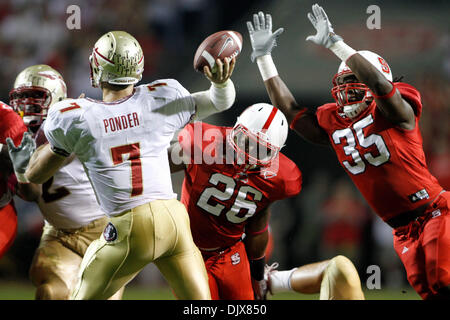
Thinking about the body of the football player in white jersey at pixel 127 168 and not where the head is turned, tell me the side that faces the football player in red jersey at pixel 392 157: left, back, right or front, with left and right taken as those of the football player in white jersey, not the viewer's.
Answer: right

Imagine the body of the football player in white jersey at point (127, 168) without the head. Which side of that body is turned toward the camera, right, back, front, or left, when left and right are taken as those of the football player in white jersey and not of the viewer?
back

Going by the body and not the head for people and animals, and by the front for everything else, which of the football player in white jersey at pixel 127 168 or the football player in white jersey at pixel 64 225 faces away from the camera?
the football player in white jersey at pixel 127 168

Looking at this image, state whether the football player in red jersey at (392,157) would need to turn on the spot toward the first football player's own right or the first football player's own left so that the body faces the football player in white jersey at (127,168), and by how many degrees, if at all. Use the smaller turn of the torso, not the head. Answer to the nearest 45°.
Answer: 0° — they already face them

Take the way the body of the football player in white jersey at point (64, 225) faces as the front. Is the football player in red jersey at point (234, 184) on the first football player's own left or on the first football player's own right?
on the first football player's own left

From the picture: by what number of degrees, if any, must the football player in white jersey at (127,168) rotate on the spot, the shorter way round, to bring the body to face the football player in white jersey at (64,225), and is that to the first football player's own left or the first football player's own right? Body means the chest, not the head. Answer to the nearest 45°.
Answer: approximately 45° to the first football player's own left

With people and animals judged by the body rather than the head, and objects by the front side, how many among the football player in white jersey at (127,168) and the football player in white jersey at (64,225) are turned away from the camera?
1
